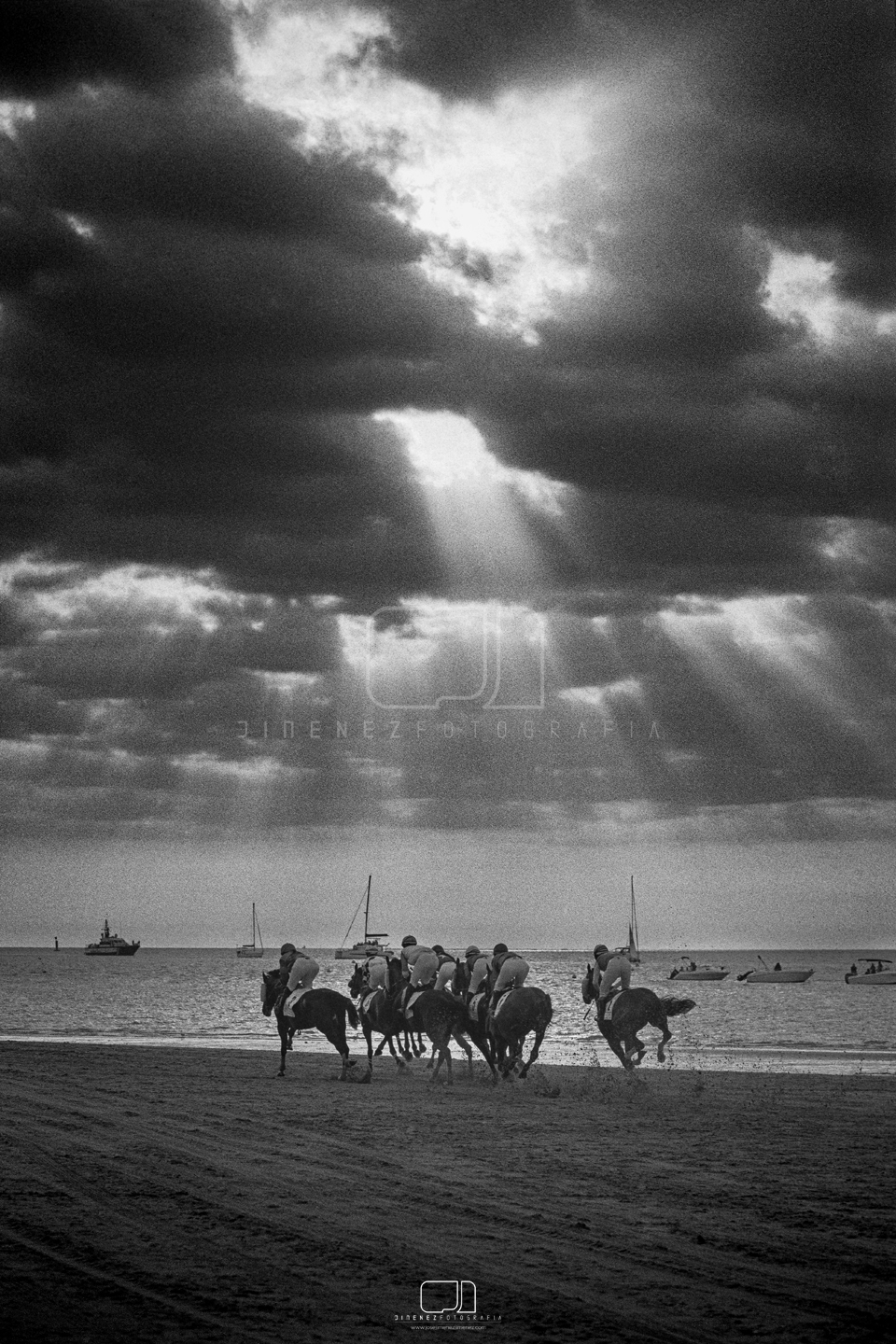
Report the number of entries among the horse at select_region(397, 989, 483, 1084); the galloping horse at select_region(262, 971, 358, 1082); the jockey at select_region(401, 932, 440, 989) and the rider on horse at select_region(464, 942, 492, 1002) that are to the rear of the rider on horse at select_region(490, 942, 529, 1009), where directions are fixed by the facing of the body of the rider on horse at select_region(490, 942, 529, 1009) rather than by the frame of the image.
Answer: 0

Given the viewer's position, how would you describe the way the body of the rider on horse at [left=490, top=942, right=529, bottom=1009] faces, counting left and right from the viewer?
facing away from the viewer and to the left of the viewer

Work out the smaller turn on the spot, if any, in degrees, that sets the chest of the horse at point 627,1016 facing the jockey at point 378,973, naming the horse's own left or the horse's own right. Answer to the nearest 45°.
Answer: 0° — it already faces them

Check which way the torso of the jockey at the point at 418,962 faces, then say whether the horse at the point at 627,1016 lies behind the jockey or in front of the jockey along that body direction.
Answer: behind

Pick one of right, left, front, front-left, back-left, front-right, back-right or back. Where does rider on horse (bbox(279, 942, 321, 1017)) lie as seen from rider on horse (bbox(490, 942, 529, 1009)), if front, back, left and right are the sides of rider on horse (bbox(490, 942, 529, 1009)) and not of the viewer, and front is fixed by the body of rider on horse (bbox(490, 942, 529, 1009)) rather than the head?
front-left

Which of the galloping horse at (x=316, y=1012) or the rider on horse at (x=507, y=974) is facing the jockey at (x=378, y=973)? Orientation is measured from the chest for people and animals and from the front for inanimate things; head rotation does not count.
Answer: the rider on horse

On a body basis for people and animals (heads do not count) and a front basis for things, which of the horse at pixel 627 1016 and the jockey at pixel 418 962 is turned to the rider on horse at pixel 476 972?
the horse

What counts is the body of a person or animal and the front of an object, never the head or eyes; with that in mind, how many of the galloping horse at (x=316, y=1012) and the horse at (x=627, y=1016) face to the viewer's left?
2

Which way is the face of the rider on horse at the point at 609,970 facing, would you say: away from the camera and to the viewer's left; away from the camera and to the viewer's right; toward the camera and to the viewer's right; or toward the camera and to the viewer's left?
away from the camera and to the viewer's left

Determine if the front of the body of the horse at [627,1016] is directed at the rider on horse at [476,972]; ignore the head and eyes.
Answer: yes

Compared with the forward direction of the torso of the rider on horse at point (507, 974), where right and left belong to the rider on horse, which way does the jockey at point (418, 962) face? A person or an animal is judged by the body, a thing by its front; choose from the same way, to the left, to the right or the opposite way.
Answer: the same way

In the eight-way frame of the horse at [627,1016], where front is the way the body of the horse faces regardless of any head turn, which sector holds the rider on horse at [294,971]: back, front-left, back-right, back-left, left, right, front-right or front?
front

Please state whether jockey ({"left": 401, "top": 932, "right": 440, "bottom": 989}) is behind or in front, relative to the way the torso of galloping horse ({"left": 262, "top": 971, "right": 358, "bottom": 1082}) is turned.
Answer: behind

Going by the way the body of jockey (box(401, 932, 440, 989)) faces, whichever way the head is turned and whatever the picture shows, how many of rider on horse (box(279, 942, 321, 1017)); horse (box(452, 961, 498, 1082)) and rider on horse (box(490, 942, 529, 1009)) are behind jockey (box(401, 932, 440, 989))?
2

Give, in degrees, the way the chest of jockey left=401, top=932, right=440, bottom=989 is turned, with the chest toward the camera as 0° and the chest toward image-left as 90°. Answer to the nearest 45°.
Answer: approximately 135°
